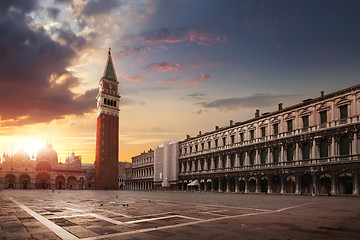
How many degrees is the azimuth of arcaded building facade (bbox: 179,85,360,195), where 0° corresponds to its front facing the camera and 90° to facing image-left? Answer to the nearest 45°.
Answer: approximately 45°
